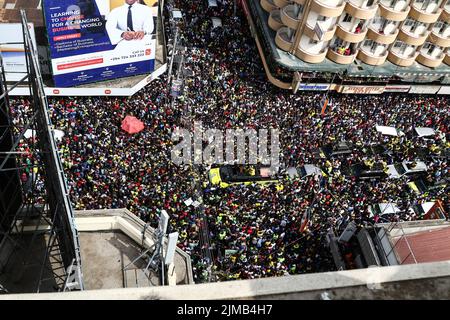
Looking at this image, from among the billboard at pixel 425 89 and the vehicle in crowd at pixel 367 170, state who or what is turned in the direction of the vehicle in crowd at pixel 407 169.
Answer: the billboard

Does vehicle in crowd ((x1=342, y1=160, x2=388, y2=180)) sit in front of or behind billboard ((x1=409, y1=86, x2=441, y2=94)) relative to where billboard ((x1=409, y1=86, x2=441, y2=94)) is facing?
in front

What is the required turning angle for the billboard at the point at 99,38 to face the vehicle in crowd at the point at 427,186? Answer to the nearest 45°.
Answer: approximately 45° to its left

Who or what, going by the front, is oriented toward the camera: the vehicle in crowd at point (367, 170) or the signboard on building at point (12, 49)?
the signboard on building

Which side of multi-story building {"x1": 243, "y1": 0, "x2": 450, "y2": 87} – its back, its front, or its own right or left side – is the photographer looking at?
front

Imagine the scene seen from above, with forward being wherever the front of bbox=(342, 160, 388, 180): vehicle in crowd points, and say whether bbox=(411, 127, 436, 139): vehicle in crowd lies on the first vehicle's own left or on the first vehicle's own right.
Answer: on the first vehicle's own right

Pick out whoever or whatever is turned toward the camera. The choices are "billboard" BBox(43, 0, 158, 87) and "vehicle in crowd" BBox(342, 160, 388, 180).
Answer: the billboard

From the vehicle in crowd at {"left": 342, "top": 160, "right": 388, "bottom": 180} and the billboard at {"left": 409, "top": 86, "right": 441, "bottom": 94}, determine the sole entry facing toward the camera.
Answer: the billboard

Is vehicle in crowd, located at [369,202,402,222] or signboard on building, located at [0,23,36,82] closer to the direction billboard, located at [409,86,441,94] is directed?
the vehicle in crowd

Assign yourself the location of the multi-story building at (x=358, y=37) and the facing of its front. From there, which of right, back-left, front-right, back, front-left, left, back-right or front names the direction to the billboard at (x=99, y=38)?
front-right

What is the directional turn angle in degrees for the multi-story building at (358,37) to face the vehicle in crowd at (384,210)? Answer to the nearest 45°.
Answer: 0° — it already faces it

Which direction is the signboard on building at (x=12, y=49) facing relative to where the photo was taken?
toward the camera

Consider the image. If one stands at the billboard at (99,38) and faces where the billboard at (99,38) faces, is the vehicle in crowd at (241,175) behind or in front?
in front

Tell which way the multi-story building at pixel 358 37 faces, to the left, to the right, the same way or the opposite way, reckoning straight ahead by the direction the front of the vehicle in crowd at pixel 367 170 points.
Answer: to the left

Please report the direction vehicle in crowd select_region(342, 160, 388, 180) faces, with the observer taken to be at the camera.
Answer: facing to the left of the viewer

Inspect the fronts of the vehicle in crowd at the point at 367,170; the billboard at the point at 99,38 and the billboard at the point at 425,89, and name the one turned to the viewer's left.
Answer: the vehicle in crowd

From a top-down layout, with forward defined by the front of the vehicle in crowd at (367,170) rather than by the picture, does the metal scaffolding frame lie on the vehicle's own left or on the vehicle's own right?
on the vehicle's own left
